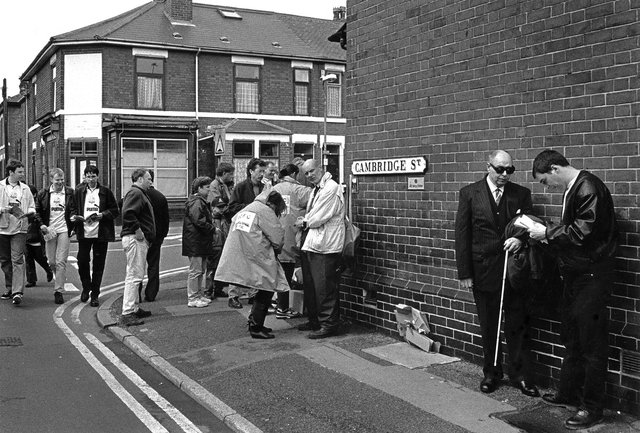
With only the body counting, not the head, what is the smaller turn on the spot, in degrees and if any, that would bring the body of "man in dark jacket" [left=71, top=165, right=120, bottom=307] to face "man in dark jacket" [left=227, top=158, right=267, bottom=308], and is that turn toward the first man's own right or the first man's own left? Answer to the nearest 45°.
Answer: approximately 90° to the first man's own left

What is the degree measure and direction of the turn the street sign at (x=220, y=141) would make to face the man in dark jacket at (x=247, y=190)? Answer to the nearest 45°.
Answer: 0° — it already faces them

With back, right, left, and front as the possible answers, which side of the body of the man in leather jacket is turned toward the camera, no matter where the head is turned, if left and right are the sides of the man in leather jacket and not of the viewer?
left

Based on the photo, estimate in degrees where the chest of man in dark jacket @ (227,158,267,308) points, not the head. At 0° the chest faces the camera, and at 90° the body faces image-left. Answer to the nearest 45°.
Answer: approximately 315°

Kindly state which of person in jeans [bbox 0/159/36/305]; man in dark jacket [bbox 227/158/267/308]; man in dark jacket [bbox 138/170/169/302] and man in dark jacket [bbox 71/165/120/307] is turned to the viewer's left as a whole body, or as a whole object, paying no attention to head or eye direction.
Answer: man in dark jacket [bbox 138/170/169/302]

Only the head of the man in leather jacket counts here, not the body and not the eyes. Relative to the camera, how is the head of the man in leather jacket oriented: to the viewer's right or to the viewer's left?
to the viewer's left

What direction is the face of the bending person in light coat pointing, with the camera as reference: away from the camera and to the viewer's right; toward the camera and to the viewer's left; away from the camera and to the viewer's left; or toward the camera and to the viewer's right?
away from the camera and to the viewer's right

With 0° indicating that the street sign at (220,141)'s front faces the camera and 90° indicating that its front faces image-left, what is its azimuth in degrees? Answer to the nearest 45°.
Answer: approximately 0°

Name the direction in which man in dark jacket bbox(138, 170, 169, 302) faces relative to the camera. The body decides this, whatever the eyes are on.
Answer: to the viewer's left

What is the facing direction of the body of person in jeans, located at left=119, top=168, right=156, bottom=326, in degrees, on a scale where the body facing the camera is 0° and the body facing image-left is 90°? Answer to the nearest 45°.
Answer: approximately 270°

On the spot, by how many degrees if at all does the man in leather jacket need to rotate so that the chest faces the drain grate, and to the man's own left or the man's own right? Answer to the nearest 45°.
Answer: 0° — they already face it

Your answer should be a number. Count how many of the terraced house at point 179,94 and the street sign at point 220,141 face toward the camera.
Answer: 2
